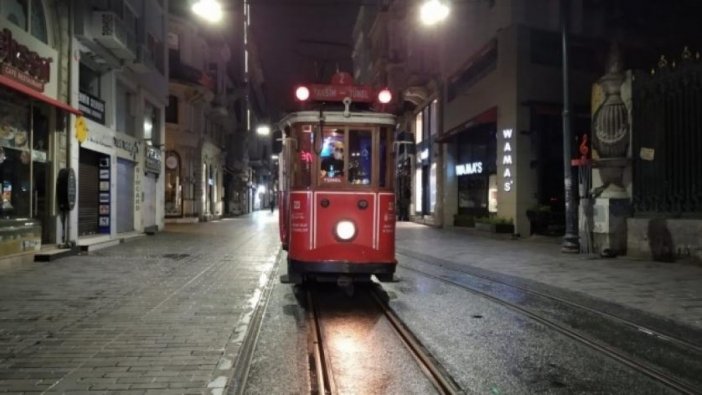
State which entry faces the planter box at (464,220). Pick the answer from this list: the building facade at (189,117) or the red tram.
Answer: the building facade

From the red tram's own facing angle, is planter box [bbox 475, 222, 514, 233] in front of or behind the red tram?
behind

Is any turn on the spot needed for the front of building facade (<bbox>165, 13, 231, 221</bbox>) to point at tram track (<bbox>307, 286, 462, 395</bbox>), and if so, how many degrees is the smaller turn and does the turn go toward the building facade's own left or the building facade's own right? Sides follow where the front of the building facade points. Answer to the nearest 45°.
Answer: approximately 45° to the building facade's own right

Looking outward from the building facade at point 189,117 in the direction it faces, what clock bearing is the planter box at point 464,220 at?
The planter box is roughly at 12 o'clock from the building facade.

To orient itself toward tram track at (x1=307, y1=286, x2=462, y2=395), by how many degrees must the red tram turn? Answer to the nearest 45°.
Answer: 0° — it already faces it

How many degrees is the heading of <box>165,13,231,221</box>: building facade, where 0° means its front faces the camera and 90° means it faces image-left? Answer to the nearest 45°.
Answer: approximately 315°

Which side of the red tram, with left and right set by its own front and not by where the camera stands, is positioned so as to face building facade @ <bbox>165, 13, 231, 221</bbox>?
back

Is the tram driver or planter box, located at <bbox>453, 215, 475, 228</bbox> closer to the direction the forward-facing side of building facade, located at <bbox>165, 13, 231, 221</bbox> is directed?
the planter box

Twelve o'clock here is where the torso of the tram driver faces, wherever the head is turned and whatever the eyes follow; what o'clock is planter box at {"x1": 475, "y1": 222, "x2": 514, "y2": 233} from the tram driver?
The planter box is roughly at 7 o'clock from the tram driver.

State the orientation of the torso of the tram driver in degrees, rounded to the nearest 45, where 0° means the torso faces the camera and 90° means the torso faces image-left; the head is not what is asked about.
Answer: approximately 0°
